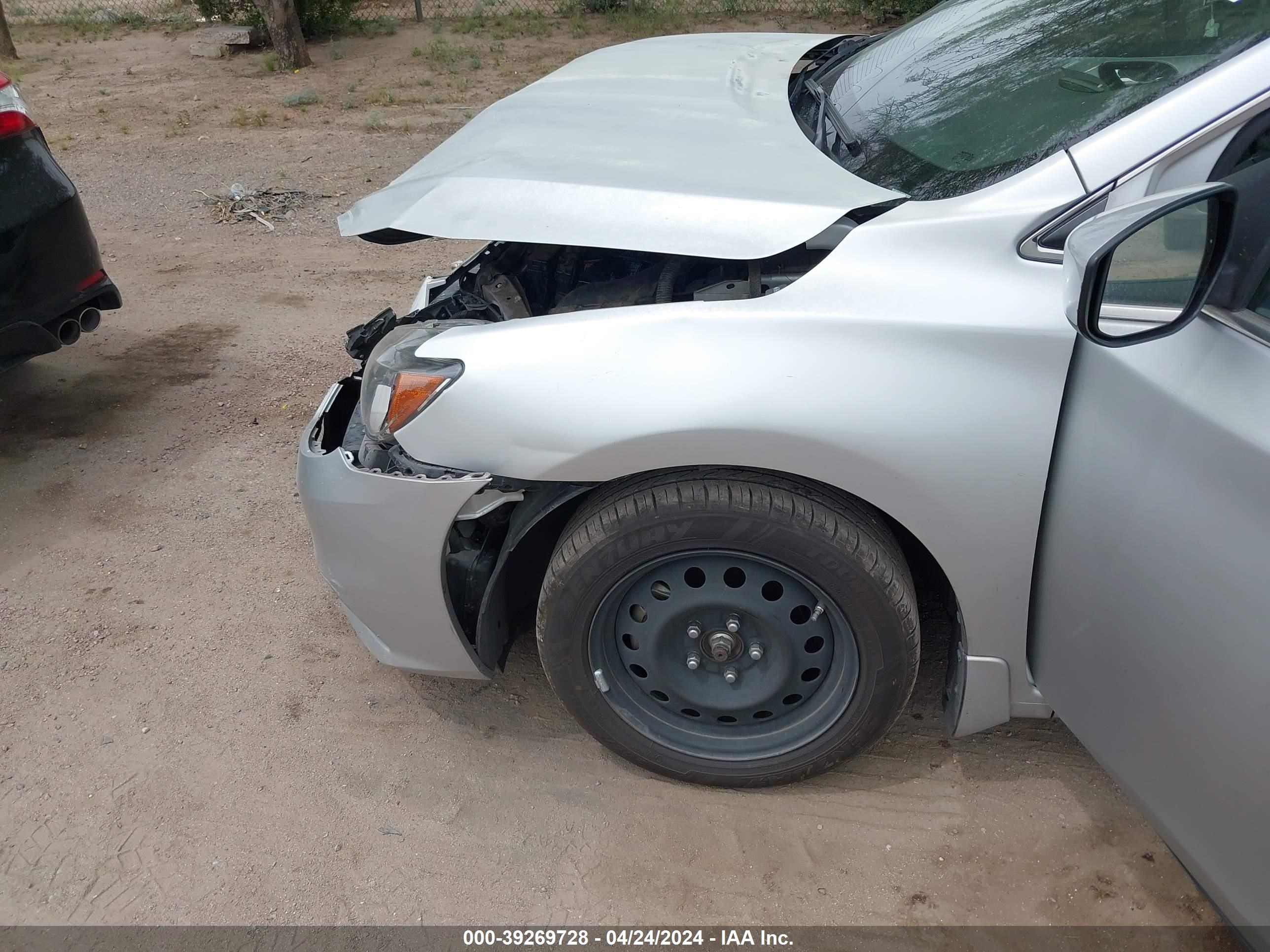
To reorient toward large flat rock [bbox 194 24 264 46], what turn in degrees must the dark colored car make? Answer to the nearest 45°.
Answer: approximately 45° to its right

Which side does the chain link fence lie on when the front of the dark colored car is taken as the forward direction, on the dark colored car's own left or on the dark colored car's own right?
on the dark colored car's own right

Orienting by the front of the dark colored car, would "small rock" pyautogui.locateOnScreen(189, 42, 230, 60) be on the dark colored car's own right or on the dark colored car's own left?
on the dark colored car's own right

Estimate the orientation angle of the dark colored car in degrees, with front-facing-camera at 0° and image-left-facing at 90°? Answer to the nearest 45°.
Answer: approximately 135°
